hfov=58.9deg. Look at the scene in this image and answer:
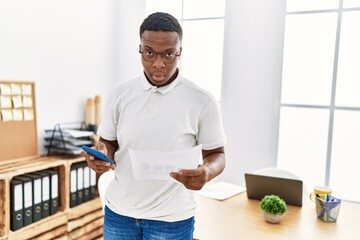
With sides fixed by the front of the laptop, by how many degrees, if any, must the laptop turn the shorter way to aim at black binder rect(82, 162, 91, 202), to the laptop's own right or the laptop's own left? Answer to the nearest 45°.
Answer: approximately 135° to the laptop's own left

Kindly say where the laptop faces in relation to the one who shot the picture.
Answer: facing away from the viewer and to the right of the viewer

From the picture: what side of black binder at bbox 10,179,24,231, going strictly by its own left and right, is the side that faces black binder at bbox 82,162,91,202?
left

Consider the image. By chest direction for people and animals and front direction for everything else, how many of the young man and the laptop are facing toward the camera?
1

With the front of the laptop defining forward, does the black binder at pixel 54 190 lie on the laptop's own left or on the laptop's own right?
on the laptop's own left
